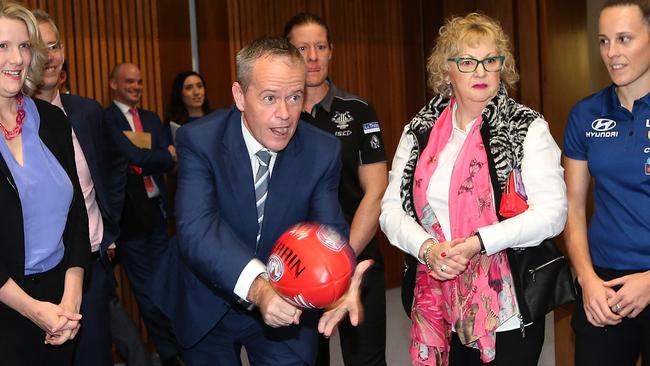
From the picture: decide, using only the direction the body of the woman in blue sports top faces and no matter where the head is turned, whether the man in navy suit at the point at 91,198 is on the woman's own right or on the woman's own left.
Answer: on the woman's own right

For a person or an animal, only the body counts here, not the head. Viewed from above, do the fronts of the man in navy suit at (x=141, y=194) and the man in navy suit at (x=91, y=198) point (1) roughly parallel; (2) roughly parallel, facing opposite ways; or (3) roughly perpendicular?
roughly parallel

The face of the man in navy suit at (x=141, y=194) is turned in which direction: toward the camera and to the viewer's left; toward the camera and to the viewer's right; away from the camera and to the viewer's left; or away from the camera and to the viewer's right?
toward the camera and to the viewer's right

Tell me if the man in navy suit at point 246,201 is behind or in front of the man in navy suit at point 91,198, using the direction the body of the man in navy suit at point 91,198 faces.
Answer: in front

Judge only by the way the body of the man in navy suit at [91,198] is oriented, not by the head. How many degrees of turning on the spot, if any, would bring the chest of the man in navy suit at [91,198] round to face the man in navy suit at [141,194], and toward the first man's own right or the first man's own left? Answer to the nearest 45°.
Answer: approximately 135° to the first man's own left

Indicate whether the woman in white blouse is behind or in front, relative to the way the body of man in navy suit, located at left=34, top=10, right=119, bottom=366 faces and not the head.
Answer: in front

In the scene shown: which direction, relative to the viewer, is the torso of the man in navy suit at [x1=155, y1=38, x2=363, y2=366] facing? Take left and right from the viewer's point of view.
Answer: facing the viewer and to the right of the viewer

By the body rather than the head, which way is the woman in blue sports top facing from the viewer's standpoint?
toward the camera

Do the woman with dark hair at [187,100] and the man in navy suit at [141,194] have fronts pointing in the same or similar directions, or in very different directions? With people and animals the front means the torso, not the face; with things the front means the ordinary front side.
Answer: same or similar directions

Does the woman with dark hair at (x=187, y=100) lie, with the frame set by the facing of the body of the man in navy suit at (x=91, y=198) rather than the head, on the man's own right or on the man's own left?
on the man's own left

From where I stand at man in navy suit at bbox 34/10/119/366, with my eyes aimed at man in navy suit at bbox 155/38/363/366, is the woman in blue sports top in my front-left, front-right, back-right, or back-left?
front-left
